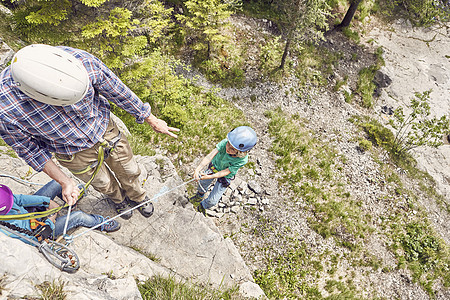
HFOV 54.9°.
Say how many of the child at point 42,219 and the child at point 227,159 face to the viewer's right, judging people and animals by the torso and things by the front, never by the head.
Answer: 1

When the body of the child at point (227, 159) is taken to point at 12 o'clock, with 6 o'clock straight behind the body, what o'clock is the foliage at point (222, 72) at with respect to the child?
The foliage is roughly at 4 o'clock from the child.

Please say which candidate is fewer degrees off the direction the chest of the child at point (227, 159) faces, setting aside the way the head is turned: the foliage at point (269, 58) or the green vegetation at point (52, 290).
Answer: the green vegetation

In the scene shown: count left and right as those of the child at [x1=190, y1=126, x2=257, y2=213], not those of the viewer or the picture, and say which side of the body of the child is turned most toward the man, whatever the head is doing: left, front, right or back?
front

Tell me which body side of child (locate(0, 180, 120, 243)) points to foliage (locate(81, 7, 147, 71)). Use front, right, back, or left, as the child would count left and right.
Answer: left

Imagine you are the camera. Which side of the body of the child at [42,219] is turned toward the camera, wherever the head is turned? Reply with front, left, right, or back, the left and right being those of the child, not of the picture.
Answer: right

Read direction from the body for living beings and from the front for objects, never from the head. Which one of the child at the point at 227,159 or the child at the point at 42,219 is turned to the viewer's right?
the child at the point at 42,219
